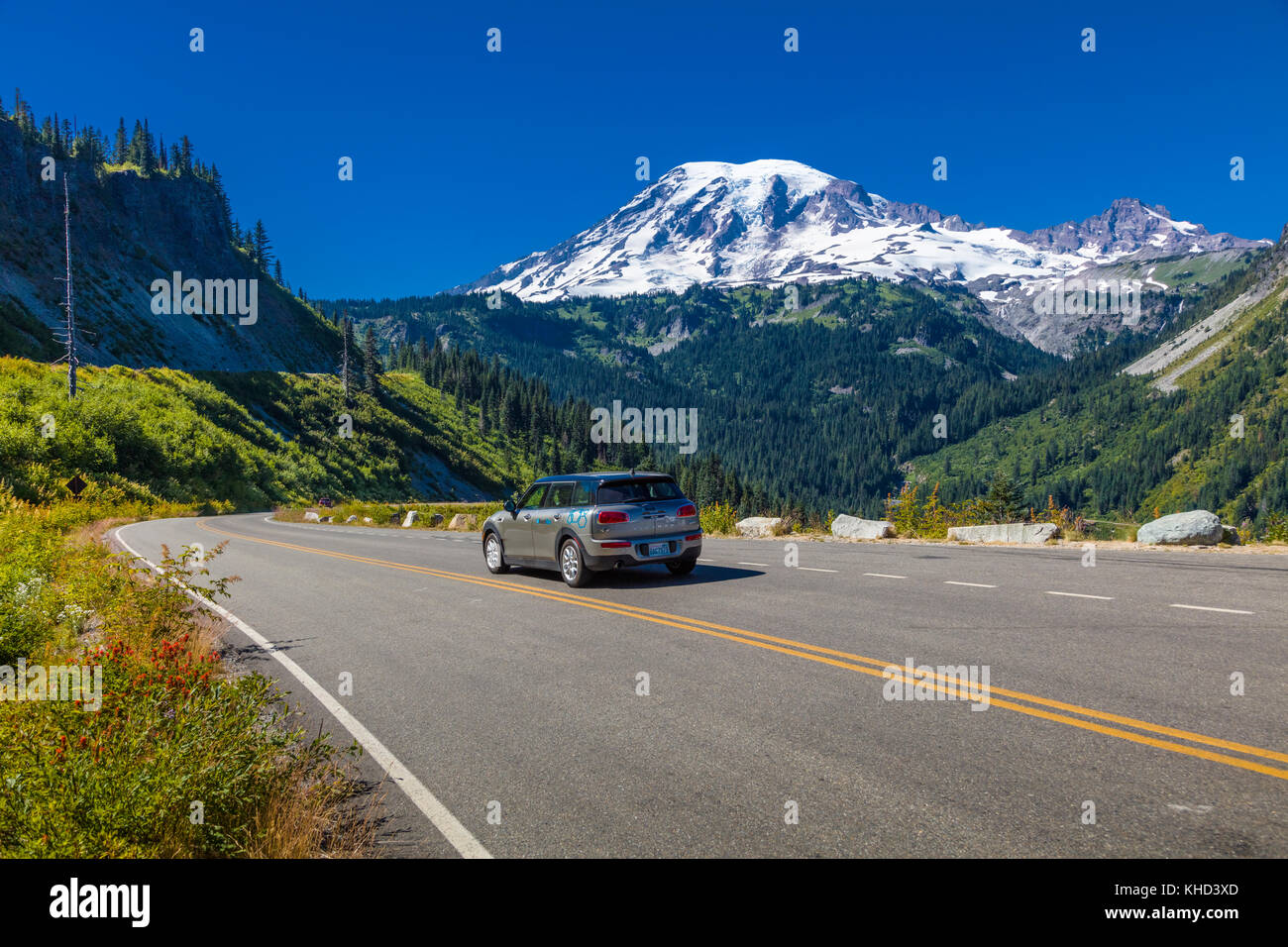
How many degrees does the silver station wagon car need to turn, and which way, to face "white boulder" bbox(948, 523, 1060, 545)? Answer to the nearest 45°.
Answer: approximately 90° to its right

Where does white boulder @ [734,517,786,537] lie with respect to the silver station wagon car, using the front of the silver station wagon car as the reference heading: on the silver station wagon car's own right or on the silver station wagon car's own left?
on the silver station wagon car's own right

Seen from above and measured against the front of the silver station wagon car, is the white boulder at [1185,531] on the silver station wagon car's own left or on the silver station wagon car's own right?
on the silver station wagon car's own right

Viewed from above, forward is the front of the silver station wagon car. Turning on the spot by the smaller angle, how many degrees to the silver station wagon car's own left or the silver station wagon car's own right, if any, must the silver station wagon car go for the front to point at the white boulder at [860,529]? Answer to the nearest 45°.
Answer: approximately 90° to the silver station wagon car's own right

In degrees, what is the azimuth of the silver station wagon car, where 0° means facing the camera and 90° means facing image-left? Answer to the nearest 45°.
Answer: approximately 135°

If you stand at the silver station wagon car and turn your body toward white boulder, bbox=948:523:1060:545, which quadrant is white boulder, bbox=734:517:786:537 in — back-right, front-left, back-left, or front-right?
front-left
